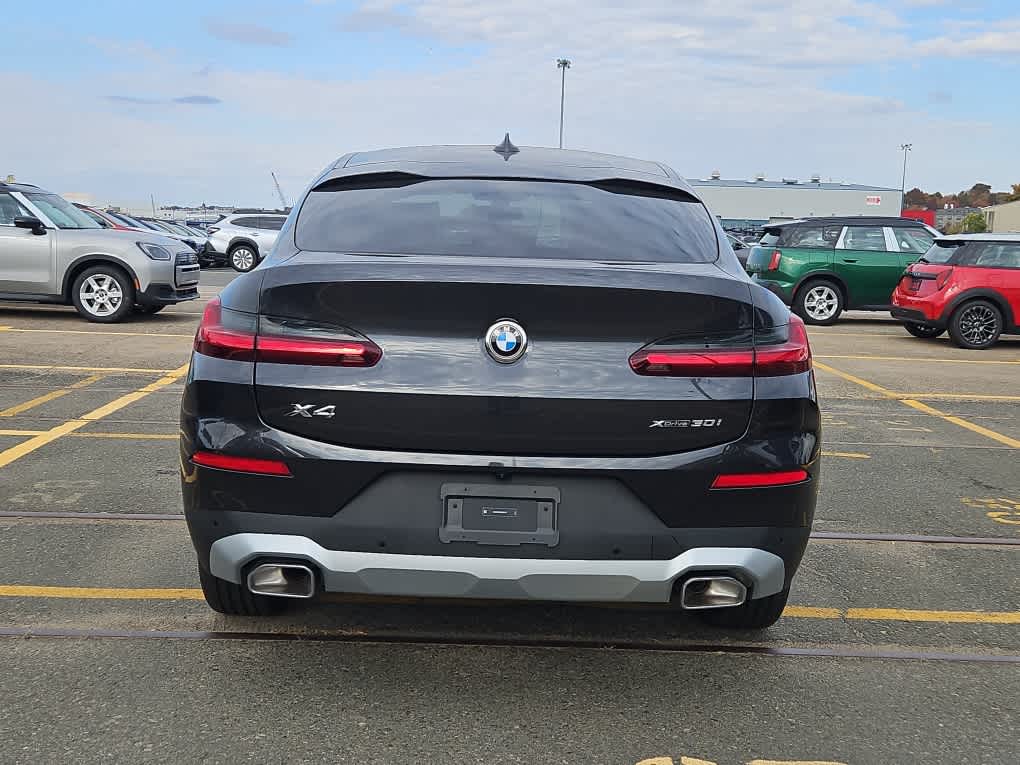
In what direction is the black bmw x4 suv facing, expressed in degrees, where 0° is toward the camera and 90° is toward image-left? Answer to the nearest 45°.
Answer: approximately 180°

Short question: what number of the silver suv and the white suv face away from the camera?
0

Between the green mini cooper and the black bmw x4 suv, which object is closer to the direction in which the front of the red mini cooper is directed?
the green mini cooper

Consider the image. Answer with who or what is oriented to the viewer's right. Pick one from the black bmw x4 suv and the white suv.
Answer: the white suv

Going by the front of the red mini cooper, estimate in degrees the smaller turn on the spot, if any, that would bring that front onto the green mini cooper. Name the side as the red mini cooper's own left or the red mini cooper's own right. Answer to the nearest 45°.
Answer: approximately 90° to the red mini cooper's own left

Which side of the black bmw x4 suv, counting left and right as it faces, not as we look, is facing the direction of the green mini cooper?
front

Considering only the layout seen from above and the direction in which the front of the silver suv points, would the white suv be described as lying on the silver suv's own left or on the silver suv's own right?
on the silver suv's own left

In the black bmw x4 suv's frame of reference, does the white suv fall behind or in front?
in front

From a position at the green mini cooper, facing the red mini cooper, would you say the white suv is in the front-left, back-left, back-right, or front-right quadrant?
back-right

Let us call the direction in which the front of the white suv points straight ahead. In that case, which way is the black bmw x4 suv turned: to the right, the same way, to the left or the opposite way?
to the left

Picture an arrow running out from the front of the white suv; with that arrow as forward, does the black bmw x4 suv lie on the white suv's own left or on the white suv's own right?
on the white suv's own right

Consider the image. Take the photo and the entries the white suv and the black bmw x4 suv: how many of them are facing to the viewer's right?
1
